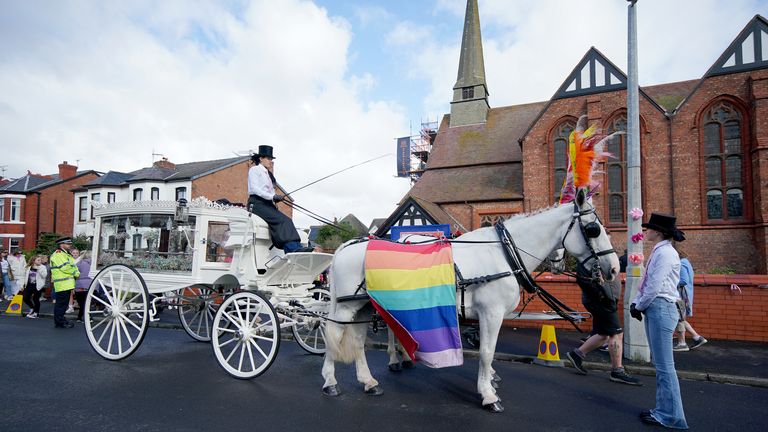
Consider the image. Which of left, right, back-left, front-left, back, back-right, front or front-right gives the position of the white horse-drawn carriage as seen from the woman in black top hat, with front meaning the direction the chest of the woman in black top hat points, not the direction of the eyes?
front

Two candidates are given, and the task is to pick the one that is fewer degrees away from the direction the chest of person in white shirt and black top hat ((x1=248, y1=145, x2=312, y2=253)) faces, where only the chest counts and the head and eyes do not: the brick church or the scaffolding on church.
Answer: the brick church

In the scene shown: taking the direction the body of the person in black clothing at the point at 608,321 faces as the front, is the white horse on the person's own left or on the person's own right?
on the person's own right

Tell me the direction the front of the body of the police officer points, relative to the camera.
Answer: to the viewer's right

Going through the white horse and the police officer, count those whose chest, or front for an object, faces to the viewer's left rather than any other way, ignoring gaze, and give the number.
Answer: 0

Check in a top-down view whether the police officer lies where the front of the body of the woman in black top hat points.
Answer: yes

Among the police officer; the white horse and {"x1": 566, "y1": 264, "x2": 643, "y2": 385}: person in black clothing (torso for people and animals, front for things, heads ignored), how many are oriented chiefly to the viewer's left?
0

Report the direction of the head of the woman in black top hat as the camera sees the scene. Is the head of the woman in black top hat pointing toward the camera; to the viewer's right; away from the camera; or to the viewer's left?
to the viewer's left

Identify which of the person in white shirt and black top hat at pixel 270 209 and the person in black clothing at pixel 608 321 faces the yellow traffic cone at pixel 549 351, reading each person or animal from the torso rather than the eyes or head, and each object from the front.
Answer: the person in white shirt and black top hat at pixel 270 209

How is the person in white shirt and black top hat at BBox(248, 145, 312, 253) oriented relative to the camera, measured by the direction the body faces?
to the viewer's right

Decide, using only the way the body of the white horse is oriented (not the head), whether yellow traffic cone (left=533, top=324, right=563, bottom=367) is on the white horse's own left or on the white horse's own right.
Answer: on the white horse's own left

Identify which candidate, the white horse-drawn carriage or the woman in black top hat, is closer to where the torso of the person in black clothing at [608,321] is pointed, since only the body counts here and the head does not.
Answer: the woman in black top hat

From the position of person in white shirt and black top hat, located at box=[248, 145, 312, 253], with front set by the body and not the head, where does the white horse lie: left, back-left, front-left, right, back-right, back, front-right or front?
front-right

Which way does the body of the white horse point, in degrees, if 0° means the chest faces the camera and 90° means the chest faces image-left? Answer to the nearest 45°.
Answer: approximately 270°

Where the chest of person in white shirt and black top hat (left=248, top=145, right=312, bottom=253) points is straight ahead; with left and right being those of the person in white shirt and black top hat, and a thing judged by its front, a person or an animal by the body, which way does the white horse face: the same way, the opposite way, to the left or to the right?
the same way

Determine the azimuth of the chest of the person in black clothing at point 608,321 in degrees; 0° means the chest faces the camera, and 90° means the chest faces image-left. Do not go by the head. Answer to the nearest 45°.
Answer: approximately 270°

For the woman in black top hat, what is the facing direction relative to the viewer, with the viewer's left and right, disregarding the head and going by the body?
facing to the left of the viewer
